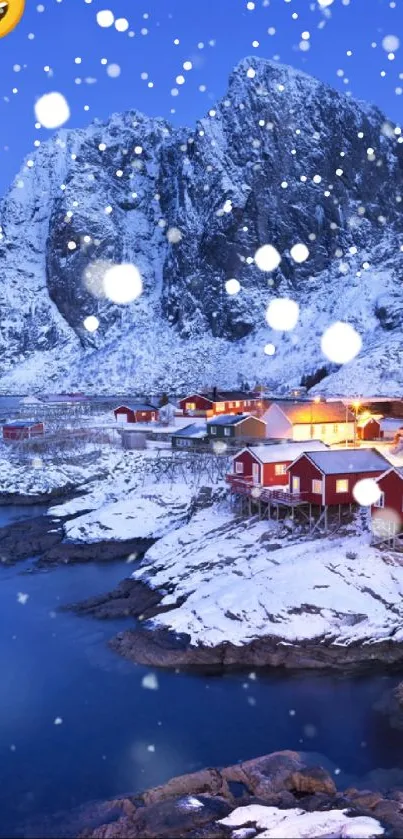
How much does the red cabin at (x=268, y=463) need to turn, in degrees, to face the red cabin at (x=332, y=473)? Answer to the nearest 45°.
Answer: approximately 90° to its left

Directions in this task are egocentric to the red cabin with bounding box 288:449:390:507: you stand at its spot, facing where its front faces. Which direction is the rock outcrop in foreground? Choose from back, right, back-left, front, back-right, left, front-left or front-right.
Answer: front-left

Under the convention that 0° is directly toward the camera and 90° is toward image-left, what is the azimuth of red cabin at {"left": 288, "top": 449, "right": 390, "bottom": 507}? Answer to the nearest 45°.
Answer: approximately 45°

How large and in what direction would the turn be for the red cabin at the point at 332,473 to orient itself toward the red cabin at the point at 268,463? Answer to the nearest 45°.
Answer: approximately 90° to its right

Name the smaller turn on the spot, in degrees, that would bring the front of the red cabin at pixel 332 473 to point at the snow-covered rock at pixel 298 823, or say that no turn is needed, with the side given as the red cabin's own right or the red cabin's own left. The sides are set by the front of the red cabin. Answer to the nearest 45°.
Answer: approximately 45° to the red cabin's own left
